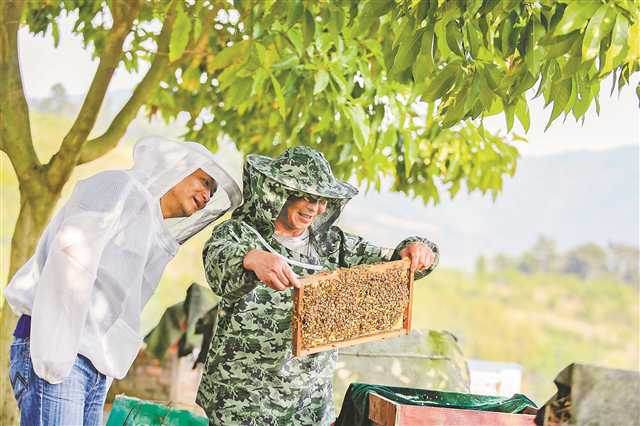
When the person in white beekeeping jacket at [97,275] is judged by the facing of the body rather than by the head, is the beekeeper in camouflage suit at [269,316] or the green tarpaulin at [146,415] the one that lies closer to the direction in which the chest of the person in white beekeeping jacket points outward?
the beekeeper in camouflage suit

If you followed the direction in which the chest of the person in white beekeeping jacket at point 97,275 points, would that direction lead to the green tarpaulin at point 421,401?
yes

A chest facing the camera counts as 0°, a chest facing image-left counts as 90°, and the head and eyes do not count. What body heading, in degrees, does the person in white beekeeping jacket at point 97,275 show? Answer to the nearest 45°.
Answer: approximately 270°

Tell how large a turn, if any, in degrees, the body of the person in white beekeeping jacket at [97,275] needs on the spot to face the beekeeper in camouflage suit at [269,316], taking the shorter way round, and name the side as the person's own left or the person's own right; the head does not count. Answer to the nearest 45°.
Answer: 0° — they already face them

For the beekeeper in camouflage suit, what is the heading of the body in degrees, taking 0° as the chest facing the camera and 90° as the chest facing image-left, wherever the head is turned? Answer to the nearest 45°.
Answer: approximately 315°

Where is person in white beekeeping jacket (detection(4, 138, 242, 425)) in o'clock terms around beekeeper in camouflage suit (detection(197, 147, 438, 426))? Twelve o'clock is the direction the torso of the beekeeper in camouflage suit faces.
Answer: The person in white beekeeping jacket is roughly at 4 o'clock from the beekeeper in camouflage suit.
